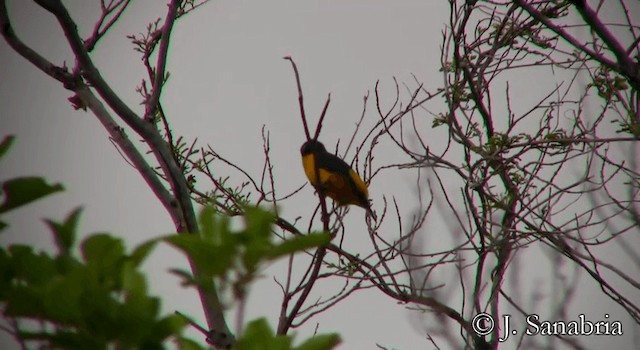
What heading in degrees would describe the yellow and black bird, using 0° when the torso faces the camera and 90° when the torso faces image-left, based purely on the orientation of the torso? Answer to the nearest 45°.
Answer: approximately 90°
